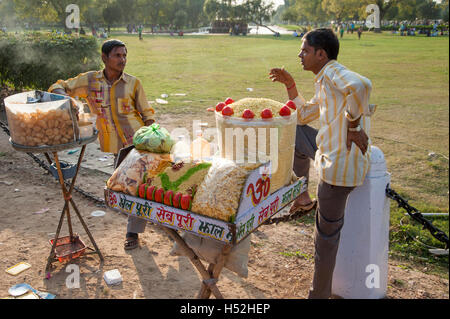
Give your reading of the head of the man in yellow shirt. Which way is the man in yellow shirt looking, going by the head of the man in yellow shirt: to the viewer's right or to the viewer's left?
to the viewer's right

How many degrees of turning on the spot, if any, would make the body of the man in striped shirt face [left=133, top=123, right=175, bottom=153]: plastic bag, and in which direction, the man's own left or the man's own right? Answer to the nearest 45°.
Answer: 0° — they already face it

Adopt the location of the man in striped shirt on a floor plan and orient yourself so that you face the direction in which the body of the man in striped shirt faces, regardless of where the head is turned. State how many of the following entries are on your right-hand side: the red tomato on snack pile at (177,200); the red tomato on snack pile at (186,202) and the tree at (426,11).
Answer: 1

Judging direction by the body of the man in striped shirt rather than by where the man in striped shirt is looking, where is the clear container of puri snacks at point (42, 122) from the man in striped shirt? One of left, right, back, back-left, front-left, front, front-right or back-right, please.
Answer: front

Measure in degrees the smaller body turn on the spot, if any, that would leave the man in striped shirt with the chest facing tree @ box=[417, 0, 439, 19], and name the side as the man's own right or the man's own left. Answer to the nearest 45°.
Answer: approximately 90° to the man's own right

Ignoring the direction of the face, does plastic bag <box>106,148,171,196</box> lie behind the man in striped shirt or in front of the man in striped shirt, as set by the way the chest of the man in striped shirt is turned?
in front

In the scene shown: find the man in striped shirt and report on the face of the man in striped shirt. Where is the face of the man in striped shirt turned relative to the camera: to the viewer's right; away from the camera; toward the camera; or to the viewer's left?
to the viewer's left

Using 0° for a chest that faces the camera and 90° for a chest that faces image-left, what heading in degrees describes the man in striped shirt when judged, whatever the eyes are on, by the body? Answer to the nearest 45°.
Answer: approximately 90°
